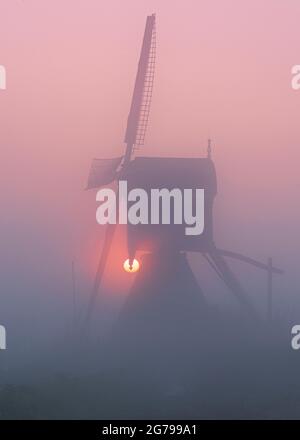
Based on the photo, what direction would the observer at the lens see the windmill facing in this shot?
facing to the left of the viewer
